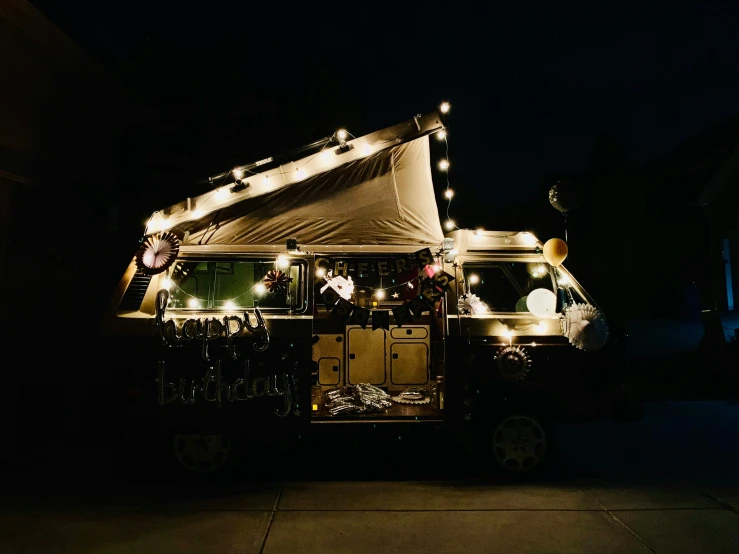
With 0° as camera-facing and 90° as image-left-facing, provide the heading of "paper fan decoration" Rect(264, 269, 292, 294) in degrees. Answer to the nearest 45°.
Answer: approximately 0°

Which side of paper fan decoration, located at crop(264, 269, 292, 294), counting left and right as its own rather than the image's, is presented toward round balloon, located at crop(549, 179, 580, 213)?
left

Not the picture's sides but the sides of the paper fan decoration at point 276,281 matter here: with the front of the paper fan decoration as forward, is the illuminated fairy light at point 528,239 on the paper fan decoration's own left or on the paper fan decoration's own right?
on the paper fan decoration's own left

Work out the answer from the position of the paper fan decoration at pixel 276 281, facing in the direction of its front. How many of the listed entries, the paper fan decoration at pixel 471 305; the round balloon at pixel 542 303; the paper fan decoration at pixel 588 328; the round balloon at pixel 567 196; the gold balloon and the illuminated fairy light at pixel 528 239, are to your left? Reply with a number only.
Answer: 6

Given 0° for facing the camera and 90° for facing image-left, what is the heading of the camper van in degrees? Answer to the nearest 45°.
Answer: approximately 270°

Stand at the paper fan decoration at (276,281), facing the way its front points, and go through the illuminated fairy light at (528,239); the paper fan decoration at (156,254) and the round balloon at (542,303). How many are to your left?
2

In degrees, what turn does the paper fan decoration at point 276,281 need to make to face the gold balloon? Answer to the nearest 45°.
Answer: approximately 90° to its left

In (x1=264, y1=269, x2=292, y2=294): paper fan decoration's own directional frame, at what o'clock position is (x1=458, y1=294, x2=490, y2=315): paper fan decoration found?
(x1=458, y1=294, x2=490, y2=315): paper fan decoration is roughly at 9 o'clock from (x1=264, y1=269, x2=292, y2=294): paper fan decoration.

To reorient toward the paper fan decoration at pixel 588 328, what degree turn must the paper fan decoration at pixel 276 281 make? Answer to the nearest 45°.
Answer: approximately 90° to its left
